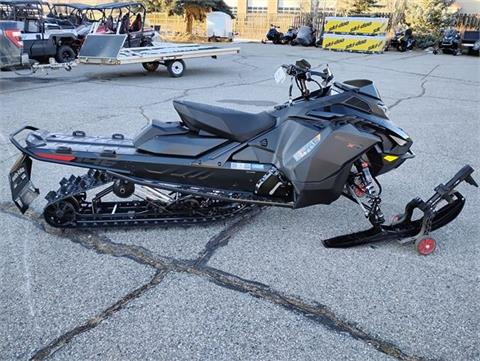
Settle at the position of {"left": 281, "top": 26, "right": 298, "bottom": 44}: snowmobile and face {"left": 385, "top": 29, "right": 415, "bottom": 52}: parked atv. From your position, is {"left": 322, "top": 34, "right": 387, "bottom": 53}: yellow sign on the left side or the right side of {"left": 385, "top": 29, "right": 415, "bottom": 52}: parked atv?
right

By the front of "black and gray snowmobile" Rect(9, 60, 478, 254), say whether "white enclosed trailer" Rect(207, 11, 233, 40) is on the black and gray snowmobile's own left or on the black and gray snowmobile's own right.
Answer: on the black and gray snowmobile's own left

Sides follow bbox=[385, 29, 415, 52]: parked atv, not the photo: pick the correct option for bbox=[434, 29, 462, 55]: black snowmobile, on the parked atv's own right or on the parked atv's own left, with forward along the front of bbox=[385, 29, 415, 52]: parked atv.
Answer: on the parked atv's own left

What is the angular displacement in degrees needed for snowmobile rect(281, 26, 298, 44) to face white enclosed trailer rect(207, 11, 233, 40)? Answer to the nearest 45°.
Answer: approximately 45° to its right

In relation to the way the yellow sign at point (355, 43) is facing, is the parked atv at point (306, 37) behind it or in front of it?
behind

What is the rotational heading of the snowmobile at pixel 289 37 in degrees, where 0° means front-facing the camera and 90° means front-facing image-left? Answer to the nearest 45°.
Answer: approximately 45°

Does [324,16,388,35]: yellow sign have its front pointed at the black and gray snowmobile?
yes

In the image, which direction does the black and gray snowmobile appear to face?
to the viewer's right
